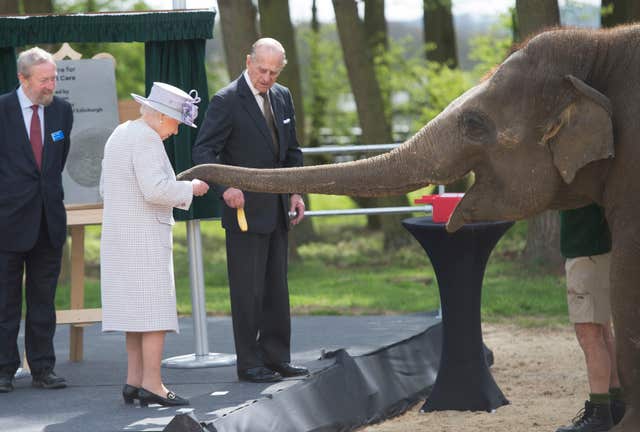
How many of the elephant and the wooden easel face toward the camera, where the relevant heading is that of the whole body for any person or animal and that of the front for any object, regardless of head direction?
1

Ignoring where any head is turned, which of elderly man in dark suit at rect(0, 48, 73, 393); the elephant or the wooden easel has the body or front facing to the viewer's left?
the elephant

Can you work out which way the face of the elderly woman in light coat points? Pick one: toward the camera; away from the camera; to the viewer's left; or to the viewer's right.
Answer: to the viewer's right

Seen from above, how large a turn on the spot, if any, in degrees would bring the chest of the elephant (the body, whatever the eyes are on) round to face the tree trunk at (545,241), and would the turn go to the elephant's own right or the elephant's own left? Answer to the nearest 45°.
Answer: approximately 90° to the elephant's own right

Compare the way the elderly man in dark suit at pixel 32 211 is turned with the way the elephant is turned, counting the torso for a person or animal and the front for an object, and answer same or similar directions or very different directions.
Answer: very different directions

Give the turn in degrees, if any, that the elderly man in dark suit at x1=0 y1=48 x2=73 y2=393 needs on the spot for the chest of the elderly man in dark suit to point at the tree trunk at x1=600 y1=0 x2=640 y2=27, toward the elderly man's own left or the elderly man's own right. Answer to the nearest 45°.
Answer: approximately 90° to the elderly man's own left

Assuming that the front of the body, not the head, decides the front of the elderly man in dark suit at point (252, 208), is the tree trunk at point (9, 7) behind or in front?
behind

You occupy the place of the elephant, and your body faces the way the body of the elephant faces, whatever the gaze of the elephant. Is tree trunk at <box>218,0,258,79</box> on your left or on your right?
on your right

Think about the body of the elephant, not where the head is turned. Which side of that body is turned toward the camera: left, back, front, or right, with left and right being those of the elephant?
left

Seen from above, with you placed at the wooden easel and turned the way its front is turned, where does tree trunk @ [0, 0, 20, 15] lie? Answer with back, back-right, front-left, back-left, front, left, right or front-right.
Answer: back

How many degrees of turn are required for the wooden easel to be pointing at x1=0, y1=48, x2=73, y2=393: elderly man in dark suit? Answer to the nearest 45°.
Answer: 0° — it already faces them
